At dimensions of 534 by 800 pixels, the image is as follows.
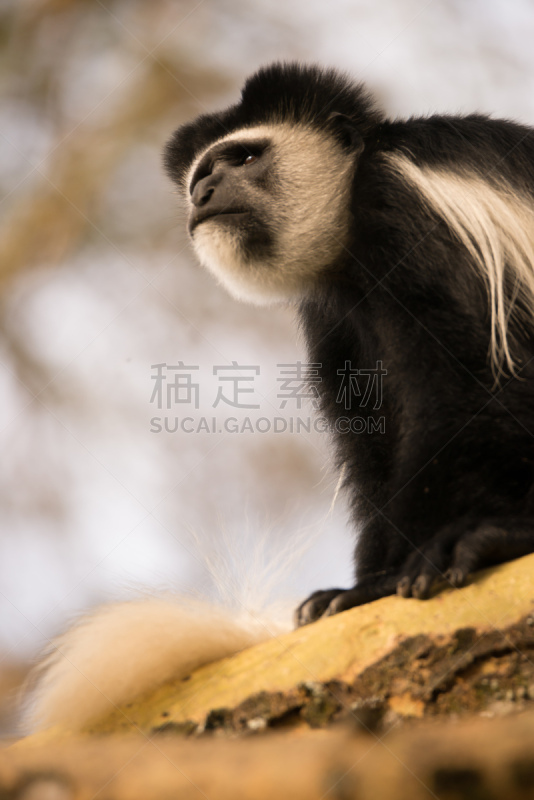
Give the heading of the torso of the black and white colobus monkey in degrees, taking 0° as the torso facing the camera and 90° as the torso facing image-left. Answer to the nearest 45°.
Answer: approximately 90°
